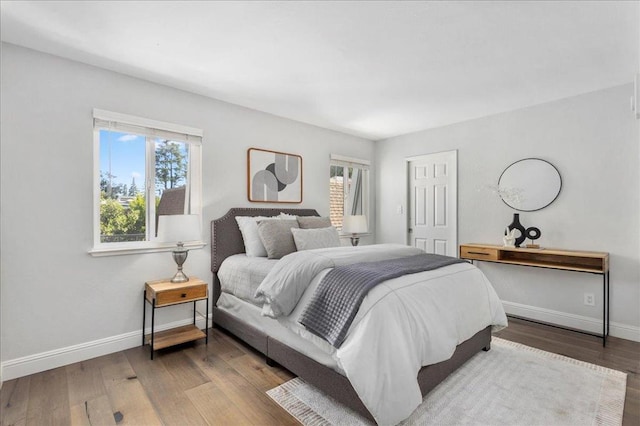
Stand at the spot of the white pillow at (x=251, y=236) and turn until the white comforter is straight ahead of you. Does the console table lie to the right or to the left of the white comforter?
left

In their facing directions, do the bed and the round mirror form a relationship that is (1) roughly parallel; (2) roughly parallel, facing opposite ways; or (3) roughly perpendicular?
roughly perpendicular

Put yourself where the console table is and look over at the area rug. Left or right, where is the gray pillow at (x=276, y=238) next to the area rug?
right

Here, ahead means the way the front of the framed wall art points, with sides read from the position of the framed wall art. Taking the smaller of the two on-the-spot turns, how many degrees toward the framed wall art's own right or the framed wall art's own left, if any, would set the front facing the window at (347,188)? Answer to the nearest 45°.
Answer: approximately 90° to the framed wall art's own left

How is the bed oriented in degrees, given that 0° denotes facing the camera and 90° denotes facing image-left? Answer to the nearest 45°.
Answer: approximately 315°

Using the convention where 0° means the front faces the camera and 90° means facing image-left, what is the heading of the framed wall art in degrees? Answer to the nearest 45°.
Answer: approximately 315°

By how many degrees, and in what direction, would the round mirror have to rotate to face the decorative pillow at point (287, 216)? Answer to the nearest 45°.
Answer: approximately 45° to its right

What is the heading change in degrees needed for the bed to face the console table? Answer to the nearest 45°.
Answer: approximately 90° to its left

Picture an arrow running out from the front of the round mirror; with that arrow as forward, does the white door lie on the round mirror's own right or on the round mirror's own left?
on the round mirror's own right

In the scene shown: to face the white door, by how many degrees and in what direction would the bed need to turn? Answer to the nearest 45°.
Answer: approximately 90° to its left
